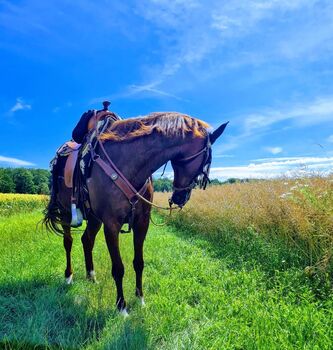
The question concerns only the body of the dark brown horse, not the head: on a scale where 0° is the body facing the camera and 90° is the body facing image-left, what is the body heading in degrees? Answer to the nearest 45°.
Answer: approximately 315°
